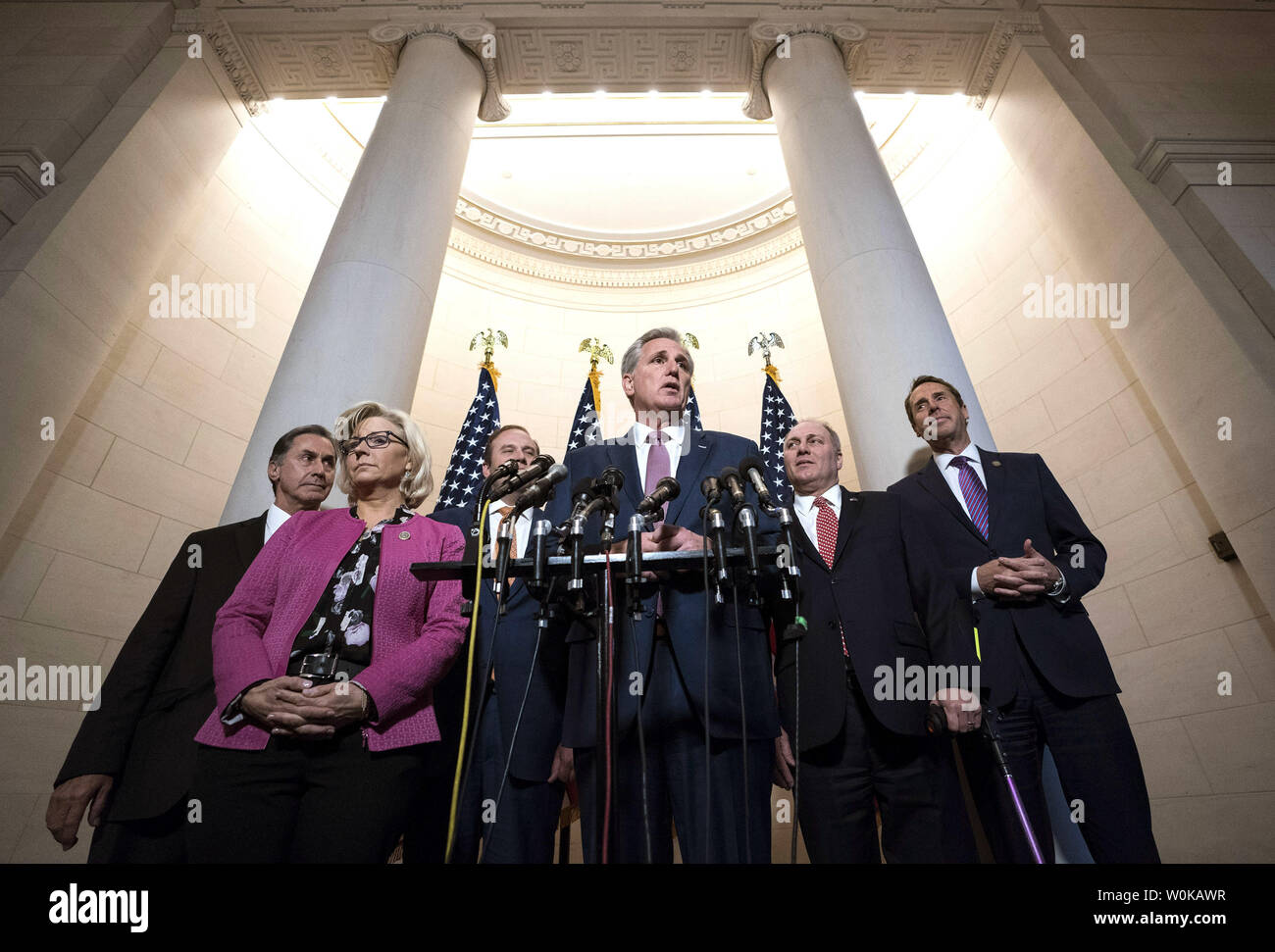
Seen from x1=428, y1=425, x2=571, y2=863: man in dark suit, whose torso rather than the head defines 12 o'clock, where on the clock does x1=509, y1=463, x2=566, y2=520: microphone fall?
The microphone is roughly at 12 o'clock from the man in dark suit.

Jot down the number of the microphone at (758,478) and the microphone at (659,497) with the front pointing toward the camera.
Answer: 0

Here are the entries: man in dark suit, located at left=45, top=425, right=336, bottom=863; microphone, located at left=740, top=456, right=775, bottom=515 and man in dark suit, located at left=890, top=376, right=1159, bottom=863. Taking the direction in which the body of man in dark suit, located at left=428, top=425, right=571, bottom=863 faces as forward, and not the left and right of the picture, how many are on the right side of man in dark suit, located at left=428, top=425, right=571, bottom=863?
1

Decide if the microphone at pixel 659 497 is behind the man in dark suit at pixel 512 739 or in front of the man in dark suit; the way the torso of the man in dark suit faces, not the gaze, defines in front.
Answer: in front

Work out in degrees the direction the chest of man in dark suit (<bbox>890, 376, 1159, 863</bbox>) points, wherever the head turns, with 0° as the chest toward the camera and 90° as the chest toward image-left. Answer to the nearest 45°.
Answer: approximately 45°

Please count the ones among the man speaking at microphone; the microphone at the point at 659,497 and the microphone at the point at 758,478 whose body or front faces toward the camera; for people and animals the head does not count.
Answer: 1

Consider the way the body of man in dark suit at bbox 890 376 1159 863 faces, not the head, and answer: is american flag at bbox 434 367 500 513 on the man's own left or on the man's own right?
on the man's own right

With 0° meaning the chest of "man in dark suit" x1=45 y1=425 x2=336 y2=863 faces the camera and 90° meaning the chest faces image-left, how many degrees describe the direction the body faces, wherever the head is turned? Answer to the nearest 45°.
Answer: approximately 315°

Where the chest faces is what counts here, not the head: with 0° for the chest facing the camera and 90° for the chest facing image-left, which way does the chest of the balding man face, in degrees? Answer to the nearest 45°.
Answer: approximately 45°

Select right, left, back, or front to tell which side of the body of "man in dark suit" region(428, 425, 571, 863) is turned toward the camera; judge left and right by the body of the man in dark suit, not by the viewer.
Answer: front

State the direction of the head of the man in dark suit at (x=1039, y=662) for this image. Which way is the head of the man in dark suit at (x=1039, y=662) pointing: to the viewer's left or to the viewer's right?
to the viewer's left

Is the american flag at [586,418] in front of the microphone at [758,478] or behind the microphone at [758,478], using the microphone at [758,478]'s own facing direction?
in front

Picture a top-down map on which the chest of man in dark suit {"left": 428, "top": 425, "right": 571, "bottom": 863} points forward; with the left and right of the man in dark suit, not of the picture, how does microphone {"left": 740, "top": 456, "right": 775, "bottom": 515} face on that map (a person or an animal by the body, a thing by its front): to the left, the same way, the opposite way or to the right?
the opposite way
